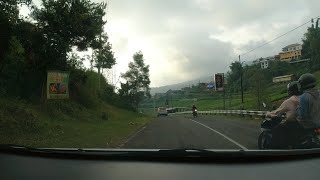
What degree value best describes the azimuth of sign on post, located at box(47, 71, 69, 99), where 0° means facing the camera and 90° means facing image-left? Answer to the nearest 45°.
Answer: approximately 0°

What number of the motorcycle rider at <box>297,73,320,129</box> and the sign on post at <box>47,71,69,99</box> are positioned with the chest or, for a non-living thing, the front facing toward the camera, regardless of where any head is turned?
1

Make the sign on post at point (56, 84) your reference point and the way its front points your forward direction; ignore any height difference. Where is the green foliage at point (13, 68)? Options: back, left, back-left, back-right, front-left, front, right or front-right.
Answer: back-right

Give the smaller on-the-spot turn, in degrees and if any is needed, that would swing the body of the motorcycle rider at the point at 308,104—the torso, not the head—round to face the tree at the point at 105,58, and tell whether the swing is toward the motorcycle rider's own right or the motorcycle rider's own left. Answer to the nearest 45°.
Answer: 0° — they already face it

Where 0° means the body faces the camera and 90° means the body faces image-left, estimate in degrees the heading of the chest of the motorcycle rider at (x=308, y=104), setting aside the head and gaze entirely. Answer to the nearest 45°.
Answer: approximately 135°

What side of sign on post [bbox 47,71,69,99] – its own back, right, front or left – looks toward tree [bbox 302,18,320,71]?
left

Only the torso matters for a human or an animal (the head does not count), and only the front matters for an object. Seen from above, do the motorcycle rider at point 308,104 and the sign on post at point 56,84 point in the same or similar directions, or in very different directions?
very different directions

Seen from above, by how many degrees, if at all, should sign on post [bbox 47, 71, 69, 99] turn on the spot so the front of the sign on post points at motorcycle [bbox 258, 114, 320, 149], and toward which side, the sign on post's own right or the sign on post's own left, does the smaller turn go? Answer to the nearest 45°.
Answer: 0° — it already faces it

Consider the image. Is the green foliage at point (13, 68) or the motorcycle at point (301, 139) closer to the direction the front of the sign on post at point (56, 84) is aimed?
the motorcycle
